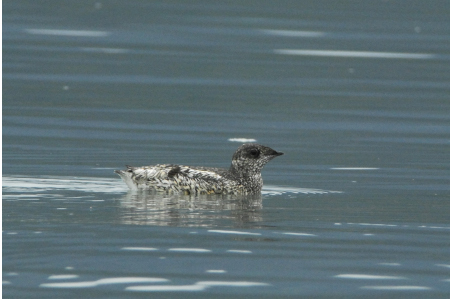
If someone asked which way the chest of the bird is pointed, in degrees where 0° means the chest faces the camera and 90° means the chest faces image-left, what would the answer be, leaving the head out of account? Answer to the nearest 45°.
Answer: approximately 270°
